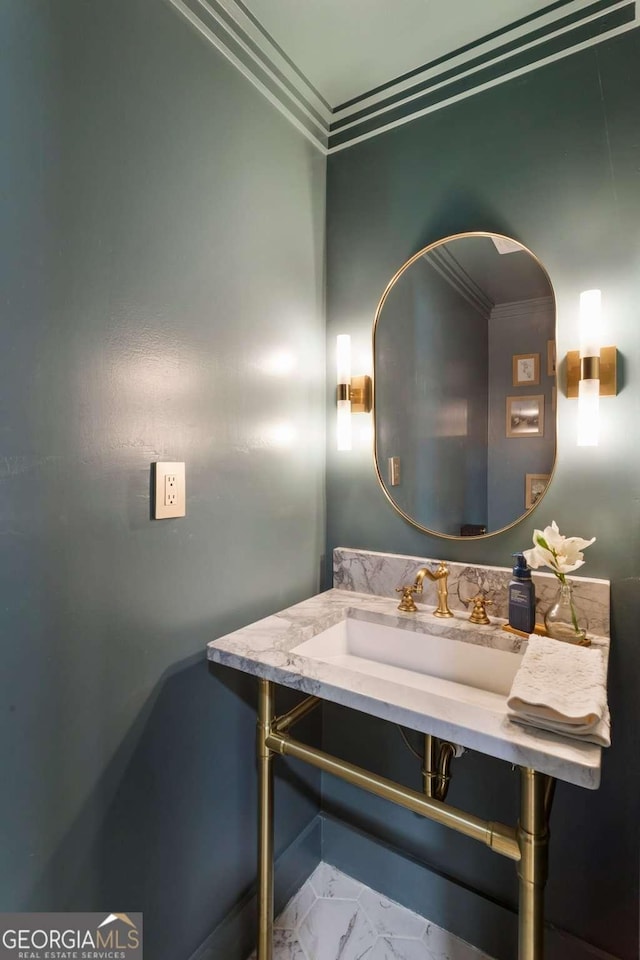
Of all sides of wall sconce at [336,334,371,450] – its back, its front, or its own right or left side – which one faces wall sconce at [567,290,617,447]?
left

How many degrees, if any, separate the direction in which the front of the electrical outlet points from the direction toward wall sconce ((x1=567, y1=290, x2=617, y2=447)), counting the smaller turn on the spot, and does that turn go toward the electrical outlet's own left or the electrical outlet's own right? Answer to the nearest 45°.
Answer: approximately 45° to the electrical outlet's own left

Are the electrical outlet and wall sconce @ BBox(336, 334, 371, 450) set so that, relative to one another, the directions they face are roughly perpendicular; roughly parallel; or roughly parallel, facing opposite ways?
roughly perpendicular

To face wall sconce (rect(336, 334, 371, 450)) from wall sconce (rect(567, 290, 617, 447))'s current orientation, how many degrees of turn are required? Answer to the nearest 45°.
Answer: approximately 90° to its right

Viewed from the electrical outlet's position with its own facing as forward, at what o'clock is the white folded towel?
The white folded towel is roughly at 12 o'clock from the electrical outlet.
